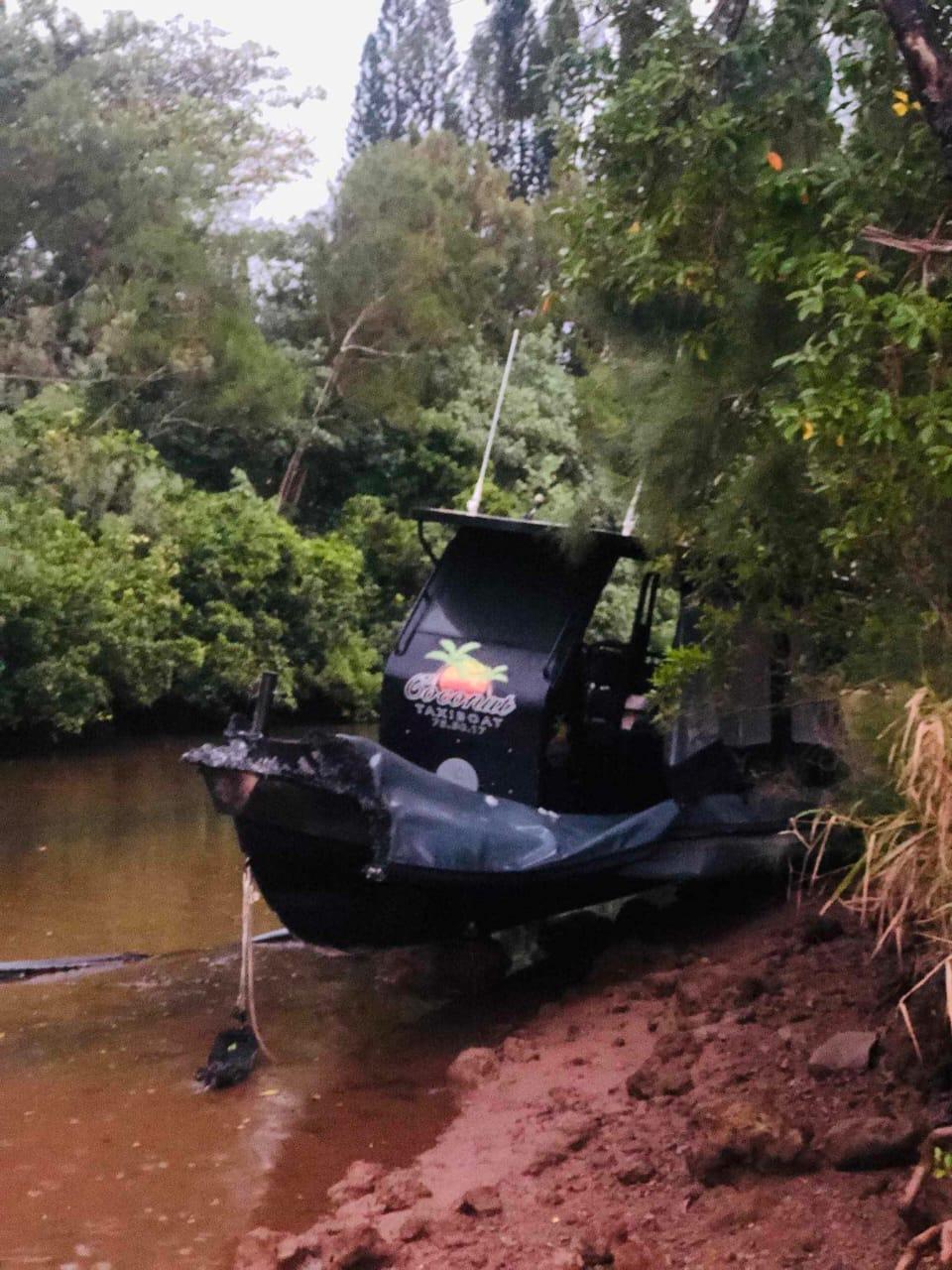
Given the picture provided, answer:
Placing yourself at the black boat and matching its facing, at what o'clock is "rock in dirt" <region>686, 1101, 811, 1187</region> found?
The rock in dirt is roughly at 10 o'clock from the black boat.

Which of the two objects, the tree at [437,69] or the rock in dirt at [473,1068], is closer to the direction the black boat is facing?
the rock in dirt

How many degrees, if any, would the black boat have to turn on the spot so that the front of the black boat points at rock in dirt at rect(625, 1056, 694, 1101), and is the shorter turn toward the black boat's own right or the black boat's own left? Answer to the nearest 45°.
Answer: approximately 45° to the black boat's own left

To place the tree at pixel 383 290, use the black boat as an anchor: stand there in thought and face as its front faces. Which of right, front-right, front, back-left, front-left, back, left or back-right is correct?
back-right

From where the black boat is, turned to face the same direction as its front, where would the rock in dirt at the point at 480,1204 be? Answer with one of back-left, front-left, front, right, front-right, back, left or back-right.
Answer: front-left

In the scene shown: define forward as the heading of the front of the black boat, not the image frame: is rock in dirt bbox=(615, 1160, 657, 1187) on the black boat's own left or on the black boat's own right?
on the black boat's own left

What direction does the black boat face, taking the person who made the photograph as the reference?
facing the viewer and to the left of the viewer

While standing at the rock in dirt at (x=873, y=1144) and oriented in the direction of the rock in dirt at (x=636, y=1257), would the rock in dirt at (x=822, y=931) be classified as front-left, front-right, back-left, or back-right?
back-right

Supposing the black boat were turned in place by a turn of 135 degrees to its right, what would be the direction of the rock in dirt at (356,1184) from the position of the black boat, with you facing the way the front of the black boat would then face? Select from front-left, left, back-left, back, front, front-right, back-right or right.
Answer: back

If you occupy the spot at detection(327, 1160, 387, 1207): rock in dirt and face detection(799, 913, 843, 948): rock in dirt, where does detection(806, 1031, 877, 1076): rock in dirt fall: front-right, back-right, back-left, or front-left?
front-right
